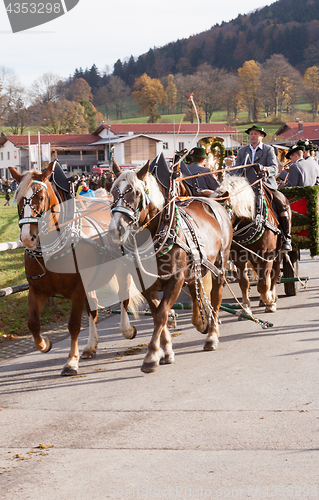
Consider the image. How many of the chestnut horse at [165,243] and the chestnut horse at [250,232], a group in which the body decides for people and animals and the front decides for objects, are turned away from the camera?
0

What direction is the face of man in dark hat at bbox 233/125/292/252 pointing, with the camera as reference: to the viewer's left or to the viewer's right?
to the viewer's left

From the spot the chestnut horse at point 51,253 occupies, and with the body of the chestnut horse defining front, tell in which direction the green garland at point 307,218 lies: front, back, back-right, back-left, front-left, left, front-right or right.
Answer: back

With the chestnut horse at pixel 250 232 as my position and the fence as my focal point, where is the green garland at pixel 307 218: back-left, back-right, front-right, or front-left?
back-right

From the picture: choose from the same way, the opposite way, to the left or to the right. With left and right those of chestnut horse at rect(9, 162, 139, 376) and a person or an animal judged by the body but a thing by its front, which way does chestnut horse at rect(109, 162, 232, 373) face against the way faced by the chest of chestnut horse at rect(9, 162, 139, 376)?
the same way

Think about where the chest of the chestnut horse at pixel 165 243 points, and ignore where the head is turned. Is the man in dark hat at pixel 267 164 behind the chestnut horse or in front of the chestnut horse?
behind

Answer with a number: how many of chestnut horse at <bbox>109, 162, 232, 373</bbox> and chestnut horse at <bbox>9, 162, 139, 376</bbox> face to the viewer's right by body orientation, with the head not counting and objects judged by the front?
0

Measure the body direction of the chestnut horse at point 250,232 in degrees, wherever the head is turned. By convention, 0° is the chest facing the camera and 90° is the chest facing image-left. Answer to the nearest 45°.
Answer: approximately 45°

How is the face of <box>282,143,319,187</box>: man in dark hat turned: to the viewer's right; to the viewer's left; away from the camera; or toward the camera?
to the viewer's left

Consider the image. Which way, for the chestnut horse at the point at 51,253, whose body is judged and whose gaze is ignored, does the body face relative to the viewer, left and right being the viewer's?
facing the viewer and to the left of the viewer

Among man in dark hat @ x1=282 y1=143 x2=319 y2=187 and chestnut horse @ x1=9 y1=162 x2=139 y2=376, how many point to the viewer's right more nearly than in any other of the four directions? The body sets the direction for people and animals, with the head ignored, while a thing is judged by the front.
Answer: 0

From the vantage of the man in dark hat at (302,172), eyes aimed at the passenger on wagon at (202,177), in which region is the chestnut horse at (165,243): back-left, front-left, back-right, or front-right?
front-left

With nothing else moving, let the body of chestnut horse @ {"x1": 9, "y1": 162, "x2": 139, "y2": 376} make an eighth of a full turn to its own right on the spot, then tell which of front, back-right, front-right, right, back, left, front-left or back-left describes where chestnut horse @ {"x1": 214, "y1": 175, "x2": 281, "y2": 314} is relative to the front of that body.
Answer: back-right

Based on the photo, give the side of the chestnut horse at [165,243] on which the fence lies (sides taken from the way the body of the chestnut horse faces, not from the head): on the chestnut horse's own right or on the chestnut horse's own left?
on the chestnut horse's own right
